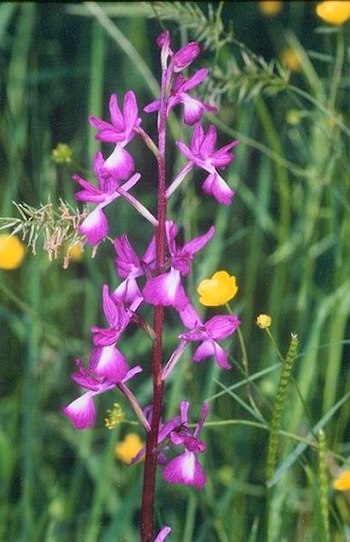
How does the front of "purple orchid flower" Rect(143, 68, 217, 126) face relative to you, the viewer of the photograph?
facing the viewer and to the right of the viewer

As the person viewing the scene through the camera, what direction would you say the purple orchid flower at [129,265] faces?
facing the viewer and to the left of the viewer

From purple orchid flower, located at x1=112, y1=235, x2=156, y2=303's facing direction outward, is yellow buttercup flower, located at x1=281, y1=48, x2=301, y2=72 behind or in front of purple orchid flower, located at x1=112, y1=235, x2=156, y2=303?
behind

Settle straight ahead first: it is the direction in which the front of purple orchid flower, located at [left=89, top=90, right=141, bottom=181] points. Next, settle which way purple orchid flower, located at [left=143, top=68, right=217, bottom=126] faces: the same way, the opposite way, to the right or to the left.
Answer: to the left
